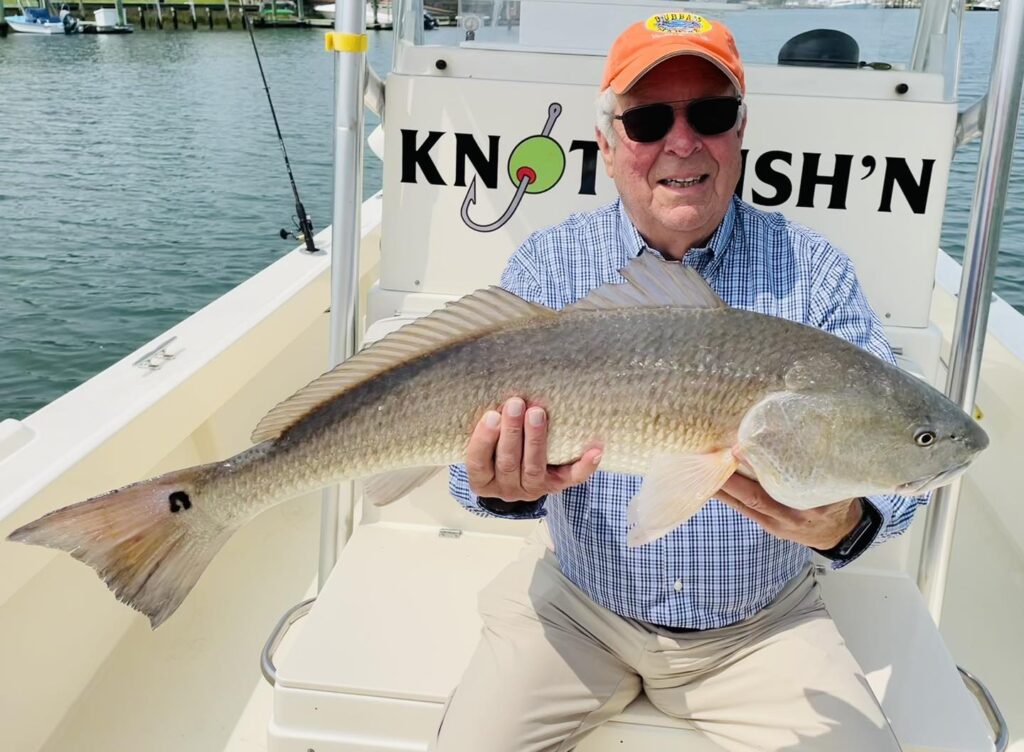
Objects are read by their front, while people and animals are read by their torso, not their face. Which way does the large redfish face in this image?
to the viewer's right

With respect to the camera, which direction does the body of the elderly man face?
toward the camera

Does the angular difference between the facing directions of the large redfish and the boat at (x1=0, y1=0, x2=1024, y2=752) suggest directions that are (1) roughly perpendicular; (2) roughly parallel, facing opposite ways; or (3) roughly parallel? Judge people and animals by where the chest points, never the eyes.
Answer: roughly perpendicular

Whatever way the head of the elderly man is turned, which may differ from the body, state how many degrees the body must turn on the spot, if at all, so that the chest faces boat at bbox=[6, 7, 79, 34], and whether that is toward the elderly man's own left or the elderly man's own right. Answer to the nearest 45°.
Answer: approximately 135° to the elderly man's own right

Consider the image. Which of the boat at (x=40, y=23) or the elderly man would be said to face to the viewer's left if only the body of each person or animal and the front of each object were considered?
the boat

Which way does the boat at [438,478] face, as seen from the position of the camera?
facing the viewer

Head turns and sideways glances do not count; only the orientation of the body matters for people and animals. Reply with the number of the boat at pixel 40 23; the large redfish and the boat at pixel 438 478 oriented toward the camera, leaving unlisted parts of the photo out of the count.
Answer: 1

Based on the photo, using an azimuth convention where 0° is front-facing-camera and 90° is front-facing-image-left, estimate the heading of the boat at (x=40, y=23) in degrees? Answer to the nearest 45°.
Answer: approximately 90°
